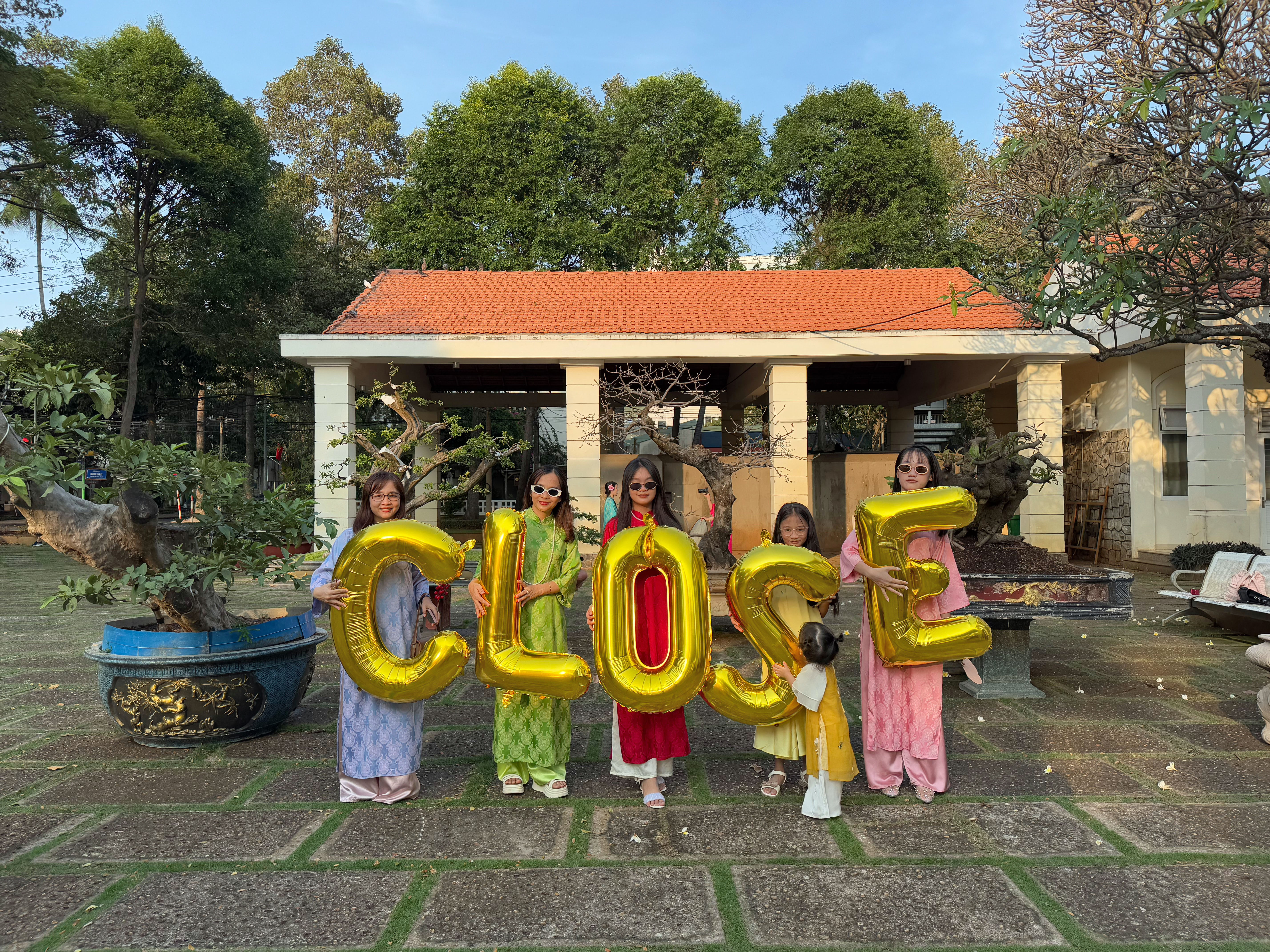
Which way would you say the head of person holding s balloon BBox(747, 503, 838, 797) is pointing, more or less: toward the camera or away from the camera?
toward the camera

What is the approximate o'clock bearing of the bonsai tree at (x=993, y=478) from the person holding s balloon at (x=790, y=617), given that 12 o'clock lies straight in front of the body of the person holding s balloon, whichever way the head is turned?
The bonsai tree is roughly at 7 o'clock from the person holding s balloon.

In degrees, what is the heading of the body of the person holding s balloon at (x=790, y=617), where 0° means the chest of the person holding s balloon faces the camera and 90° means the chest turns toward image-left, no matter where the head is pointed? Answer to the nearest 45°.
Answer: approximately 0°

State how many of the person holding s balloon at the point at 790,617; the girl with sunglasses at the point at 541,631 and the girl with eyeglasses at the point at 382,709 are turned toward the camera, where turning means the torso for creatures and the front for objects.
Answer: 3

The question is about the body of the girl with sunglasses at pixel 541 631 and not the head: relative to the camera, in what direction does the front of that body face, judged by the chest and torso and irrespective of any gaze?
toward the camera

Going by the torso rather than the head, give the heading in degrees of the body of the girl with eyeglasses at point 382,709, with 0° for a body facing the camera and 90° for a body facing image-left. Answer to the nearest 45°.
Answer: approximately 0°

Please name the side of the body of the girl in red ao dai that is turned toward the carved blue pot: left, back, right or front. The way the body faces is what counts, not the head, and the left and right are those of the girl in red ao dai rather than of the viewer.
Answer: right

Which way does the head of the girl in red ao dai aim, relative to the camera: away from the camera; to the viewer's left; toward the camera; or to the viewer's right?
toward the camera

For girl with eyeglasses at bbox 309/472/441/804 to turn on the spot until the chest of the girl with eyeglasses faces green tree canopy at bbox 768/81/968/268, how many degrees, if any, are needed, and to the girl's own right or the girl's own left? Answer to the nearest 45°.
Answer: approximately 135° to the girl's own left

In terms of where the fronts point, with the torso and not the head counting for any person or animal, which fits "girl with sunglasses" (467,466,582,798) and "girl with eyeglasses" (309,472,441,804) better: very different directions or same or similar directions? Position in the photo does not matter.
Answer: same or similar directions

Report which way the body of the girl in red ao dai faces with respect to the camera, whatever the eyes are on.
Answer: toward the camera

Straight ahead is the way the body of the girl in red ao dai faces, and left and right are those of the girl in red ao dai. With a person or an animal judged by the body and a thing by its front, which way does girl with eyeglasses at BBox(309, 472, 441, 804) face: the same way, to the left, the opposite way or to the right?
the same way

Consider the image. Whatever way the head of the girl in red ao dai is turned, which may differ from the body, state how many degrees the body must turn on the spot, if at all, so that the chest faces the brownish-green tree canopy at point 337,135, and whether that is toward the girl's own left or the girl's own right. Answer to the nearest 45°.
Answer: approximately 180°

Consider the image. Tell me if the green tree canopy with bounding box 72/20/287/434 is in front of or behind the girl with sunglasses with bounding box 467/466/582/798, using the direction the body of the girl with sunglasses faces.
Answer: behind

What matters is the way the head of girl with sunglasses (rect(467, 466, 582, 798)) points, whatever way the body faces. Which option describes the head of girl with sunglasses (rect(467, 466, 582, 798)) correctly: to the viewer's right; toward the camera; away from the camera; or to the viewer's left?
toward the camera

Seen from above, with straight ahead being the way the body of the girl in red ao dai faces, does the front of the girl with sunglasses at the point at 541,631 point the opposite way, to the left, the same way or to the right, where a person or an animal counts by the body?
the same way

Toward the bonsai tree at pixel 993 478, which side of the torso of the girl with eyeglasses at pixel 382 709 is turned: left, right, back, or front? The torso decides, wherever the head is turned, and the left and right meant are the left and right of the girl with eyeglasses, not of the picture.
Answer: left

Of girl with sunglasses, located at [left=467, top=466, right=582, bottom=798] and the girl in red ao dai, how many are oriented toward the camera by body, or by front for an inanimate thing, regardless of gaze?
2

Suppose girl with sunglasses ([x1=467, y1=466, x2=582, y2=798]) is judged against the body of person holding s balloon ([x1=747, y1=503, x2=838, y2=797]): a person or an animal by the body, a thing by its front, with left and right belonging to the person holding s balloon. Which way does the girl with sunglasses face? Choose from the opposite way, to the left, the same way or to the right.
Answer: the same way

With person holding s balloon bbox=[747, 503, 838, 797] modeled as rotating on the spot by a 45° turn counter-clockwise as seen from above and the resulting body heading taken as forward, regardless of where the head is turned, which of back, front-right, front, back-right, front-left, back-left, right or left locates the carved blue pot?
back-right
